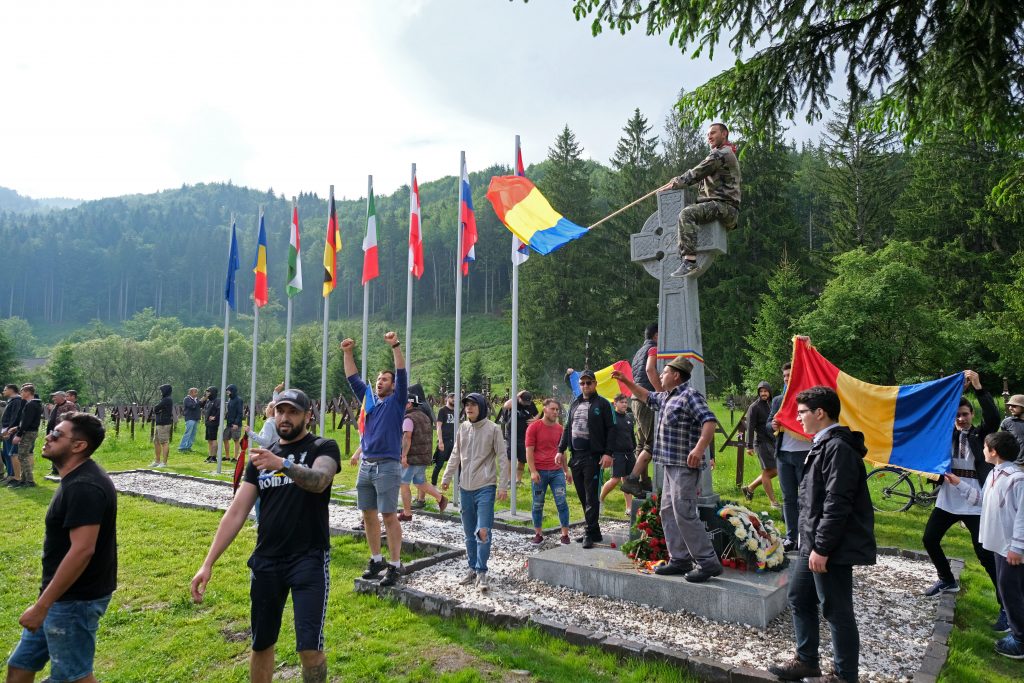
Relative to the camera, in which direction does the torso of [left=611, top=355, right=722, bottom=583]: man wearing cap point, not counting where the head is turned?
to the viewer's left

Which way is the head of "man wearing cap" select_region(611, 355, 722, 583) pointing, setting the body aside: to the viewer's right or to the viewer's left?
to the viewer's left

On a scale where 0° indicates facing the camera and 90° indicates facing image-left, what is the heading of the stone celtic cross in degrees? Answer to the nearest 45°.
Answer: approximately 45°

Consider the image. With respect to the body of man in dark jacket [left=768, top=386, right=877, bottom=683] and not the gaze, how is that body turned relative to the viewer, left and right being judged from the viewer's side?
facing to the left of the viewer

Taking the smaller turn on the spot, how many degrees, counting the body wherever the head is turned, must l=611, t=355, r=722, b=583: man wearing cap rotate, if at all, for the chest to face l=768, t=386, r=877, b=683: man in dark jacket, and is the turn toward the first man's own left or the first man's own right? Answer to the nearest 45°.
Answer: approximately 135° to the first man's own left
